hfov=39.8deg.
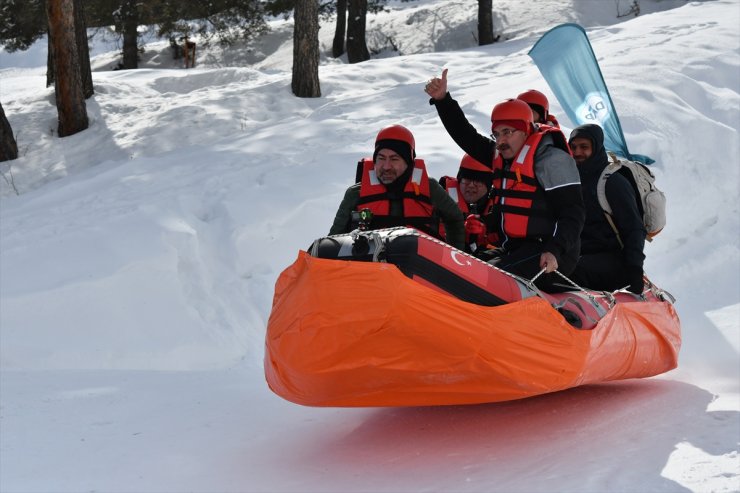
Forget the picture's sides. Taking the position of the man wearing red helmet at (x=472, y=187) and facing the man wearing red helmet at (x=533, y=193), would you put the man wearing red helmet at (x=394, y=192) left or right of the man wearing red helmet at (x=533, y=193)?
right

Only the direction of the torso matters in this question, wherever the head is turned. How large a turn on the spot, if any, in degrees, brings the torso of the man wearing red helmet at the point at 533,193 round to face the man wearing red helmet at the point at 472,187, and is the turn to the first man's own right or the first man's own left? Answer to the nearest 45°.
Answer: approximately 135° to the first man's own right

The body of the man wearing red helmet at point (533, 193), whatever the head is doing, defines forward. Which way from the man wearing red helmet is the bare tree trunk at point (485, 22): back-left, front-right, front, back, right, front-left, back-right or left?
back-right

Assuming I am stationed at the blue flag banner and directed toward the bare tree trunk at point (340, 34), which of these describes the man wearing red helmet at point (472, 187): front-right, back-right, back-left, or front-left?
back-left

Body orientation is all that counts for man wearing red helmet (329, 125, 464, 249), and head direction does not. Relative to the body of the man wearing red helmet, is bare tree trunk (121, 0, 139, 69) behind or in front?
behind

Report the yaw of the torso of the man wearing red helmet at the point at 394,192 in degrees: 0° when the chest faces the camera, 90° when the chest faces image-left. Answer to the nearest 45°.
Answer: approximately 0°

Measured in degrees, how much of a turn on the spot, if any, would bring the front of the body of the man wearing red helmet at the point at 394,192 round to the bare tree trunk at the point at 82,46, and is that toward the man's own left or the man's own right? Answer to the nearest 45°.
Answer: approximately 135° to the man's own right

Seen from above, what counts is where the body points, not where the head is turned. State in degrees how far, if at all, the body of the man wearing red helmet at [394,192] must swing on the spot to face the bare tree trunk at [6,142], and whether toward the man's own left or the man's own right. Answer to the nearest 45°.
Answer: approximately 135° to the man's own right

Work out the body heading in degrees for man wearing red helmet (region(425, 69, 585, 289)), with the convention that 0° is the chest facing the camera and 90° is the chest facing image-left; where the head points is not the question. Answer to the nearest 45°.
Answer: approximately 45°

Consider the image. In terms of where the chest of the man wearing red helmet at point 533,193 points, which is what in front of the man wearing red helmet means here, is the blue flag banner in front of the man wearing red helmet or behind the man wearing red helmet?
behind

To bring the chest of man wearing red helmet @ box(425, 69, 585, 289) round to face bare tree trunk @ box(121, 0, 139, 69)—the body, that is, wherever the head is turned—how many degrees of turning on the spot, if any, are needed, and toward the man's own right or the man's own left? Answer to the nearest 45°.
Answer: approximately 90° to the man's own right

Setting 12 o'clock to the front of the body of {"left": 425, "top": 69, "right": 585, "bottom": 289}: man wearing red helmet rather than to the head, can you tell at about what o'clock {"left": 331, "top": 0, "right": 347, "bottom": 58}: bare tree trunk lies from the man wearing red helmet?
The bare tree trunk is roughly at 4 o'clock from the man wearing red helmet.
